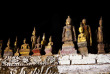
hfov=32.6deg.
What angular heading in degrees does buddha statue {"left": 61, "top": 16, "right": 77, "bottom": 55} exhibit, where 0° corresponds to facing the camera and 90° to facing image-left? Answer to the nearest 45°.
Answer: approximately 0°
